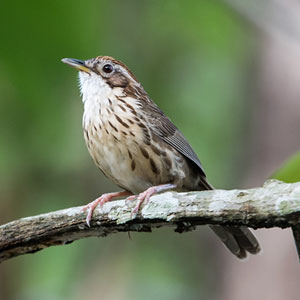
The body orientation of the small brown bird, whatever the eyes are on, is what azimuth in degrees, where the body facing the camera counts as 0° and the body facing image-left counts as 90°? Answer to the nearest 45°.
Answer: approximately 45°
